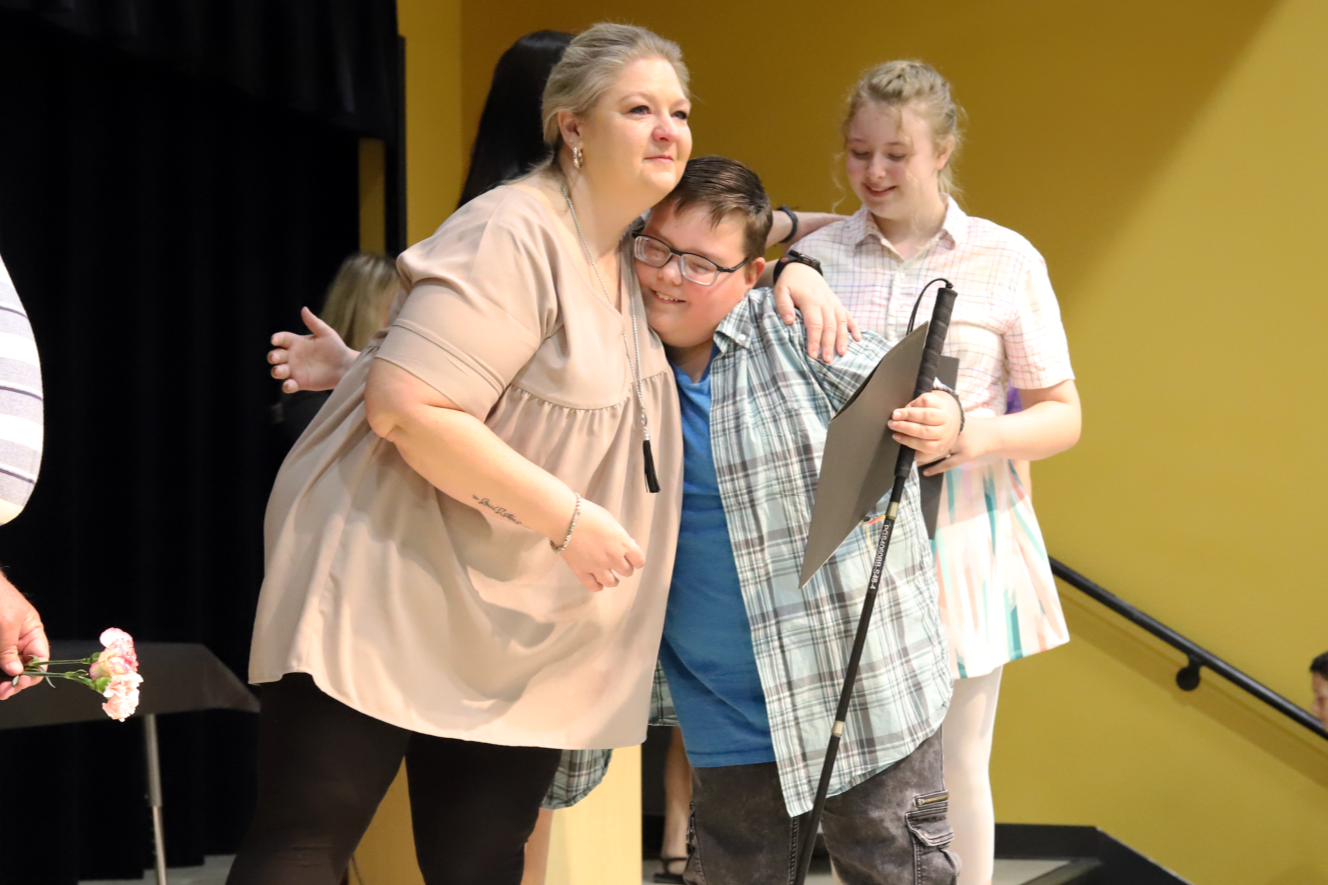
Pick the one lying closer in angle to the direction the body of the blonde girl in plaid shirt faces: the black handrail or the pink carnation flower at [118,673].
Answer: the pink carnation flower

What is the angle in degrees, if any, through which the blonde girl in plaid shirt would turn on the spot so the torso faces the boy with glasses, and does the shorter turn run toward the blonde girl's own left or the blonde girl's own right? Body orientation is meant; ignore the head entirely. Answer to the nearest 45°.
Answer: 0° — they already face them

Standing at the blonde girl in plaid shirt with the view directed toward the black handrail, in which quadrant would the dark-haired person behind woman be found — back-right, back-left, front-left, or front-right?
back-left

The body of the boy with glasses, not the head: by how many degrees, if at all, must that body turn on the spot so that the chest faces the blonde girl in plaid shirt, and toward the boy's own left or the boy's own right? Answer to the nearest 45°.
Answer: approximately 180°

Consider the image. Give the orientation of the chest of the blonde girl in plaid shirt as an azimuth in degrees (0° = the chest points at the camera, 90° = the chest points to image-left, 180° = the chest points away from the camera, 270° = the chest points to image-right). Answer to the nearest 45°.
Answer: approximately 45°

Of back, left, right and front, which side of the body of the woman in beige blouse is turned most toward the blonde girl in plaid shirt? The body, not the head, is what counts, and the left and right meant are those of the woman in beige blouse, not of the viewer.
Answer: left
